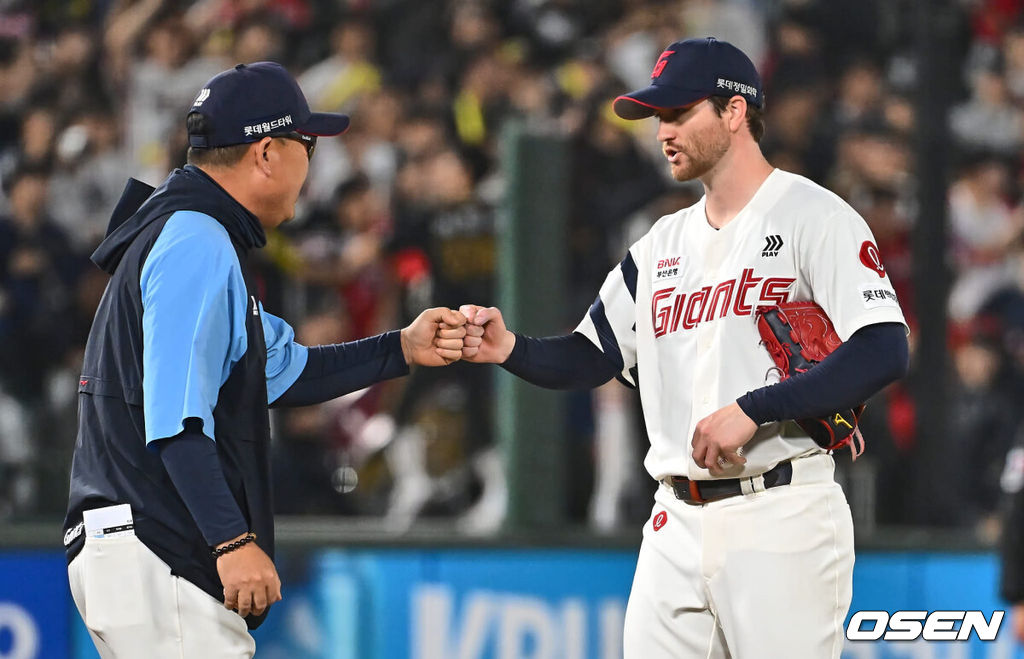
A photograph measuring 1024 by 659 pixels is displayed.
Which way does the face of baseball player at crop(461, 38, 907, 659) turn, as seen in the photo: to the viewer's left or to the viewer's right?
to the viewer's left

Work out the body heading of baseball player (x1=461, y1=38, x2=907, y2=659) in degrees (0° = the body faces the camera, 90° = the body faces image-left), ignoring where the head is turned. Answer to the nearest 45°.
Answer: approximately 45°

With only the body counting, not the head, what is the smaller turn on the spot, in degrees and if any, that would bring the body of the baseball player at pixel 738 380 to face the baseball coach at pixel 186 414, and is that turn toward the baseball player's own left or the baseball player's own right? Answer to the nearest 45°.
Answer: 0° — they already face them
